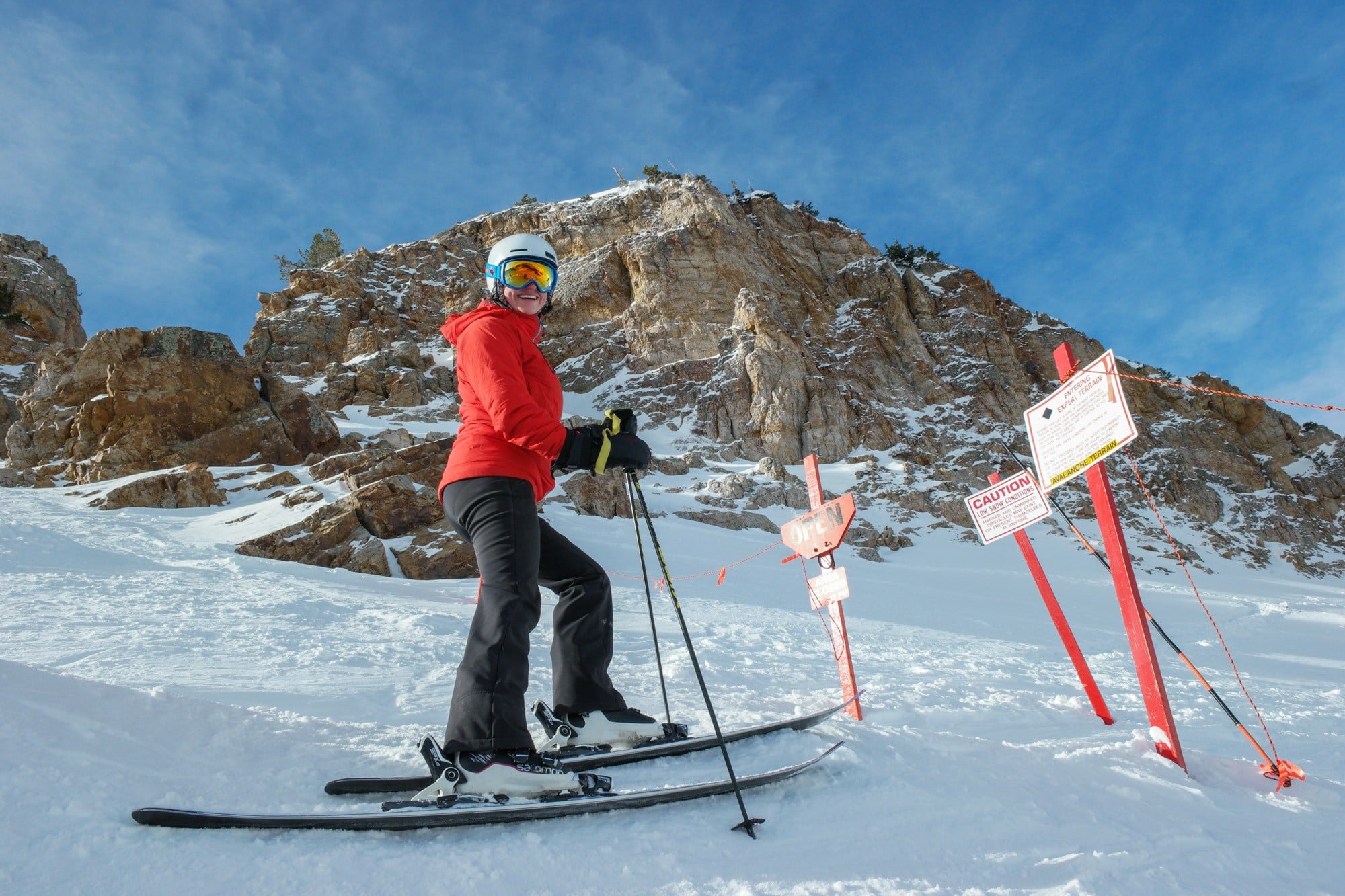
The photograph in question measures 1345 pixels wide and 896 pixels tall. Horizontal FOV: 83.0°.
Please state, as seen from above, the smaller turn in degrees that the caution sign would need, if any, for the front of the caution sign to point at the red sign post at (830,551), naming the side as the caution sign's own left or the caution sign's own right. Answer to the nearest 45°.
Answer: approximately 45° to the caution sign's own right

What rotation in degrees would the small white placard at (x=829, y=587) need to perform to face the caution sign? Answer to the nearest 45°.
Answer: approximately 90° to its left

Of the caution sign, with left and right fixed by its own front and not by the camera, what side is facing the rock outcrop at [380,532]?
right

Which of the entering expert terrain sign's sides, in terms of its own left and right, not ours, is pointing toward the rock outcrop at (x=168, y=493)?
right

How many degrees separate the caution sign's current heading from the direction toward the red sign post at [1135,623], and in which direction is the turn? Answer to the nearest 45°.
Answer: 0° — it already faces it

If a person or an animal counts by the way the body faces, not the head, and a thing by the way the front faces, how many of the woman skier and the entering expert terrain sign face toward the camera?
1

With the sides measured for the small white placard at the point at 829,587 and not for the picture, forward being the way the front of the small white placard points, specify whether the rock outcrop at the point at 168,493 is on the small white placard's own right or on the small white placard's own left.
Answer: on the small white placard's own right

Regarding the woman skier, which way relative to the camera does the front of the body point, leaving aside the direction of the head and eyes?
to the viewer's right

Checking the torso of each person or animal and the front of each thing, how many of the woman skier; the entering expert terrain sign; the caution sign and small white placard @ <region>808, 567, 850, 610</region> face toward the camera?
3

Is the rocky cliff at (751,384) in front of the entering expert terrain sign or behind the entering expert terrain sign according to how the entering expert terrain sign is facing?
behind

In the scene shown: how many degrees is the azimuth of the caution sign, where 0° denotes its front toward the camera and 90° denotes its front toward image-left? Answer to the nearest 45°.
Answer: approximately 0°

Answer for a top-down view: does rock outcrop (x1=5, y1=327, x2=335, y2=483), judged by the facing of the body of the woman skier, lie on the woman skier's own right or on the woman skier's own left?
on the woman skier's own left
